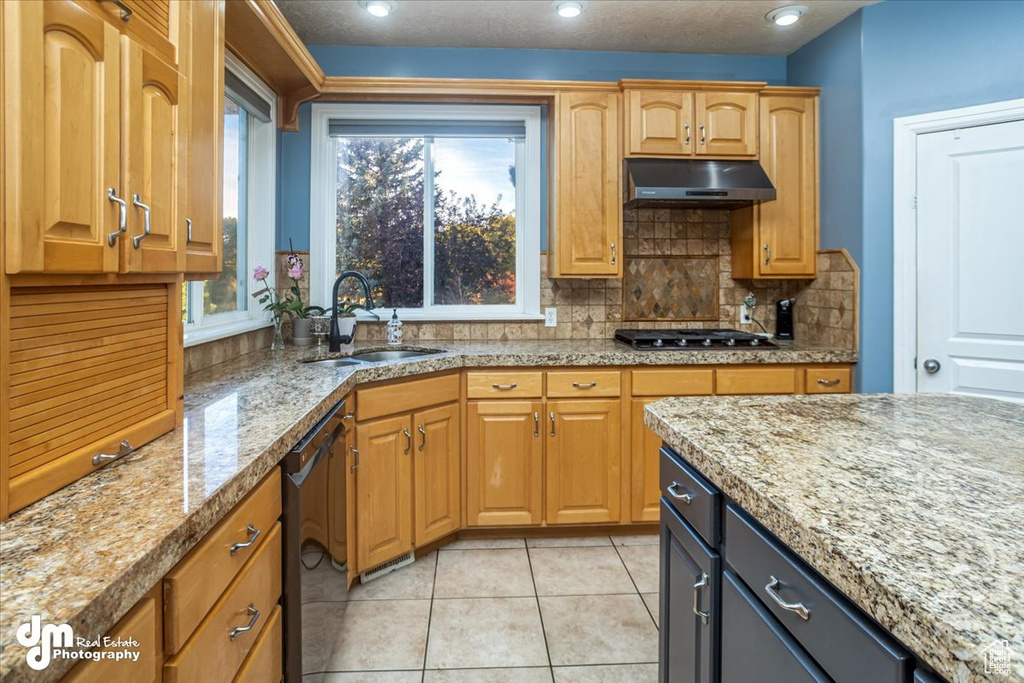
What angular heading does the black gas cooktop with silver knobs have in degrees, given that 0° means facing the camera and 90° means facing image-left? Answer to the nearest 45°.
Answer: approximately 0°

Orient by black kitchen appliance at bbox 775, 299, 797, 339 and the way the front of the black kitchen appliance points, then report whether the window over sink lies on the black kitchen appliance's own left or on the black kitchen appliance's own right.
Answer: on the black kitchen appliance's own right

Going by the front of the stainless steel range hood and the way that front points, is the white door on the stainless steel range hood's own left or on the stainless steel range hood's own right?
on the stainless steel range hood's own left

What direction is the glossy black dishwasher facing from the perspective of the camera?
to the viewer's right
